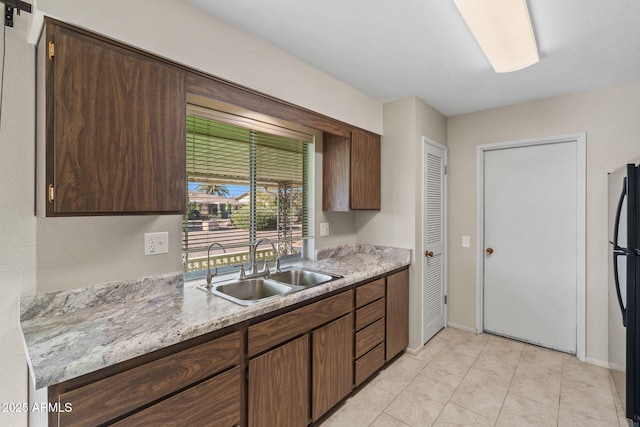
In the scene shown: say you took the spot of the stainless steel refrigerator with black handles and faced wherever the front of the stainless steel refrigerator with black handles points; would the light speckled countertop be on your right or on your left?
on your left

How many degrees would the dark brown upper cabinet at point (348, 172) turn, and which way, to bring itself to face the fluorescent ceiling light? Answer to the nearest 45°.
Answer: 0° — it already faces it

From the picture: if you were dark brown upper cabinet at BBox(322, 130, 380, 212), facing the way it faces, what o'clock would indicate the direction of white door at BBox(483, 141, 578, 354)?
The white door is roughly at 10 o'clock from the dark brown upper cabinet.

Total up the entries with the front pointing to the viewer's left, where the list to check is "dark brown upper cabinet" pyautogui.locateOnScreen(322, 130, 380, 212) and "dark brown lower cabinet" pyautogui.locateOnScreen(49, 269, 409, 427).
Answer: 0

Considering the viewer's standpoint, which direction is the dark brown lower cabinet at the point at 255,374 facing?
facing the viewer and to the right of the viewer

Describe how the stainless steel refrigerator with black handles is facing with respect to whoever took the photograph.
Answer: facing to the left of the viewer

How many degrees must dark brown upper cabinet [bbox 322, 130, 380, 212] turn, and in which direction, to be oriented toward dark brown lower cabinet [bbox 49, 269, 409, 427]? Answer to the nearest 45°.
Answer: approximately 45° to its right

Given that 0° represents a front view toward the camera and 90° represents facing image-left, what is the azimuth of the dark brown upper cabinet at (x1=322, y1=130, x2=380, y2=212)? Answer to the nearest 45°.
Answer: approximately 315°

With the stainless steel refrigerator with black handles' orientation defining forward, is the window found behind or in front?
in front

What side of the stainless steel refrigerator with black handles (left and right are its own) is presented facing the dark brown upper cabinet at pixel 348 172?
front
